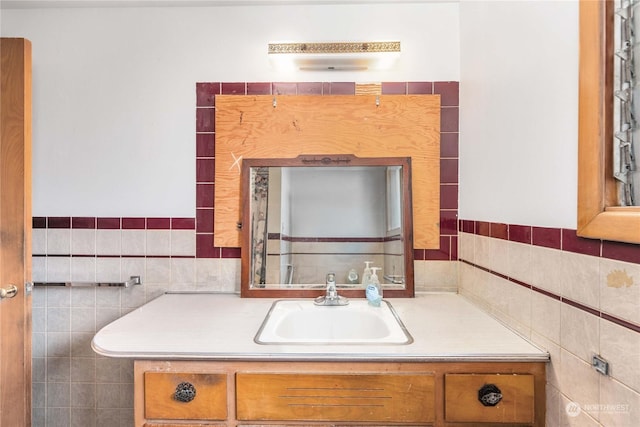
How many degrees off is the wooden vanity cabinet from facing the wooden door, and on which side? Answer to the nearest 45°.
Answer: approximately 90° to its right

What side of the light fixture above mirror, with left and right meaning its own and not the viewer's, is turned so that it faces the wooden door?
right

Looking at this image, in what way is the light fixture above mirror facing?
toward the camera

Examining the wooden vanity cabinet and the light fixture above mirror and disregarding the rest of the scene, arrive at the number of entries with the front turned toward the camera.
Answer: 2

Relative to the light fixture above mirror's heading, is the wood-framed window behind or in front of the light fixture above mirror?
in front
